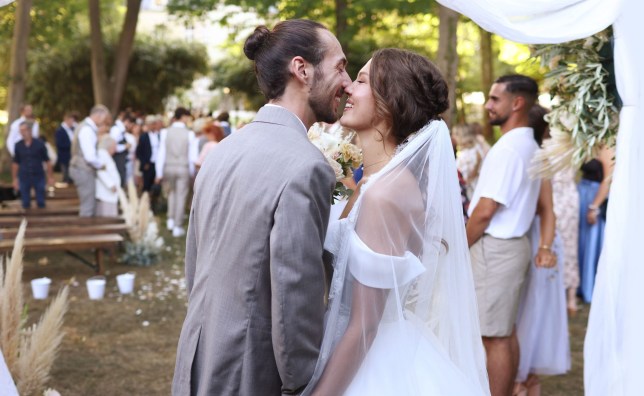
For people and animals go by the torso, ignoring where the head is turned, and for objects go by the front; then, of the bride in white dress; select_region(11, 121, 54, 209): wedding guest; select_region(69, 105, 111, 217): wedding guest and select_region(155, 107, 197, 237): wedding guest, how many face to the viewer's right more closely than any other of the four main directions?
1

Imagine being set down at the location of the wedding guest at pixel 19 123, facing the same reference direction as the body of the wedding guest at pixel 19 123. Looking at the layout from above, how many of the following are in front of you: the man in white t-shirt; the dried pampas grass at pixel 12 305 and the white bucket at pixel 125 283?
3

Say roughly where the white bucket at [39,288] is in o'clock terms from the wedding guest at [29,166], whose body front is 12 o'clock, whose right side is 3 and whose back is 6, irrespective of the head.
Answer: The white bucket is roughly at 12 o'clock from the wedding guest.

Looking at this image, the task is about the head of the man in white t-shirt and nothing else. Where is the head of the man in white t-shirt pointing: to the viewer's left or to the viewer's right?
to the viewer's left

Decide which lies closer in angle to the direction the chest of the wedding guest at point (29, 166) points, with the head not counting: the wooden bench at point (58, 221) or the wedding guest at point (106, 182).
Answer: the wooden bench

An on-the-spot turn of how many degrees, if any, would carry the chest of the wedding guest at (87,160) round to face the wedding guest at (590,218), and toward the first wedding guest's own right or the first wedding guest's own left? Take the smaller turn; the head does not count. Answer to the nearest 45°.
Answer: approximately 45° to the first wedding guest's own right

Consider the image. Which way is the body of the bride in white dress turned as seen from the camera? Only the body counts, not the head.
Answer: to the viewer's left

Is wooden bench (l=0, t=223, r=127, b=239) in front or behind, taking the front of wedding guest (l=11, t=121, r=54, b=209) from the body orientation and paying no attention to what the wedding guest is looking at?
in front

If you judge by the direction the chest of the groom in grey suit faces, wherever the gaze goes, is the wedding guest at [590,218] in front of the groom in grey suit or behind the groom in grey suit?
in front

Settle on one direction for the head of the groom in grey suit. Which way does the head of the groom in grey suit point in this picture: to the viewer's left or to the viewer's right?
to the viewer's right

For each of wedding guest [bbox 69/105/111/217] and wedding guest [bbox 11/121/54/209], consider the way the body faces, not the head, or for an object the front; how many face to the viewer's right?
1

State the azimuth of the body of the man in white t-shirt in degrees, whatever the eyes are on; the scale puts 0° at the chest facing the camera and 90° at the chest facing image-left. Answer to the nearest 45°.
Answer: approximately 90°

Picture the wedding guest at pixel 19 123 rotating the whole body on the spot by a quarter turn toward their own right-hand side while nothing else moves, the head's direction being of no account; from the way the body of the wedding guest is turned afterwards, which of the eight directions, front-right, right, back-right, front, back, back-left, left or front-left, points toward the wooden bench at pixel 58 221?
left

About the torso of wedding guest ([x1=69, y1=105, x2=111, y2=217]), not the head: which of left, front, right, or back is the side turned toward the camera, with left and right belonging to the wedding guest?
right
